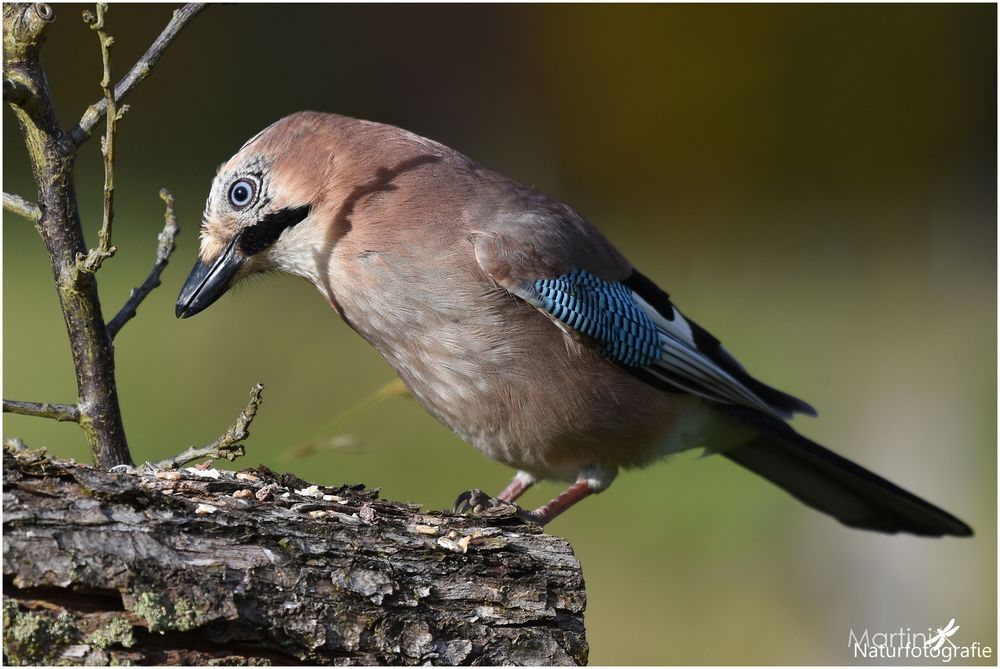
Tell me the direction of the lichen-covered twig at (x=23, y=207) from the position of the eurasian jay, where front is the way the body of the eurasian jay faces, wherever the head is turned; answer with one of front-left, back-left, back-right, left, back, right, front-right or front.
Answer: front-left

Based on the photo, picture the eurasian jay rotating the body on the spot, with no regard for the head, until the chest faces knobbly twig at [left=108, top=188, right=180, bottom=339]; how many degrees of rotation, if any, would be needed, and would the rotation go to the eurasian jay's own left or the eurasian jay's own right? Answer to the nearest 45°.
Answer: approximately 45° to the eurasian jay's own left

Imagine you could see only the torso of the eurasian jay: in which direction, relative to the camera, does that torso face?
to the viewer's left

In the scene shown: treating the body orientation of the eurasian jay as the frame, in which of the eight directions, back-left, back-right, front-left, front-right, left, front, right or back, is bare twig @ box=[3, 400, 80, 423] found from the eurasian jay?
front-left

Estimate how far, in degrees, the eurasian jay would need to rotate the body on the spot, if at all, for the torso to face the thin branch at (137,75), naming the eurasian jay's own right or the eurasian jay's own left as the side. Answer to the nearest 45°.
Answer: approximately 45° to the eurasian jay's own left
